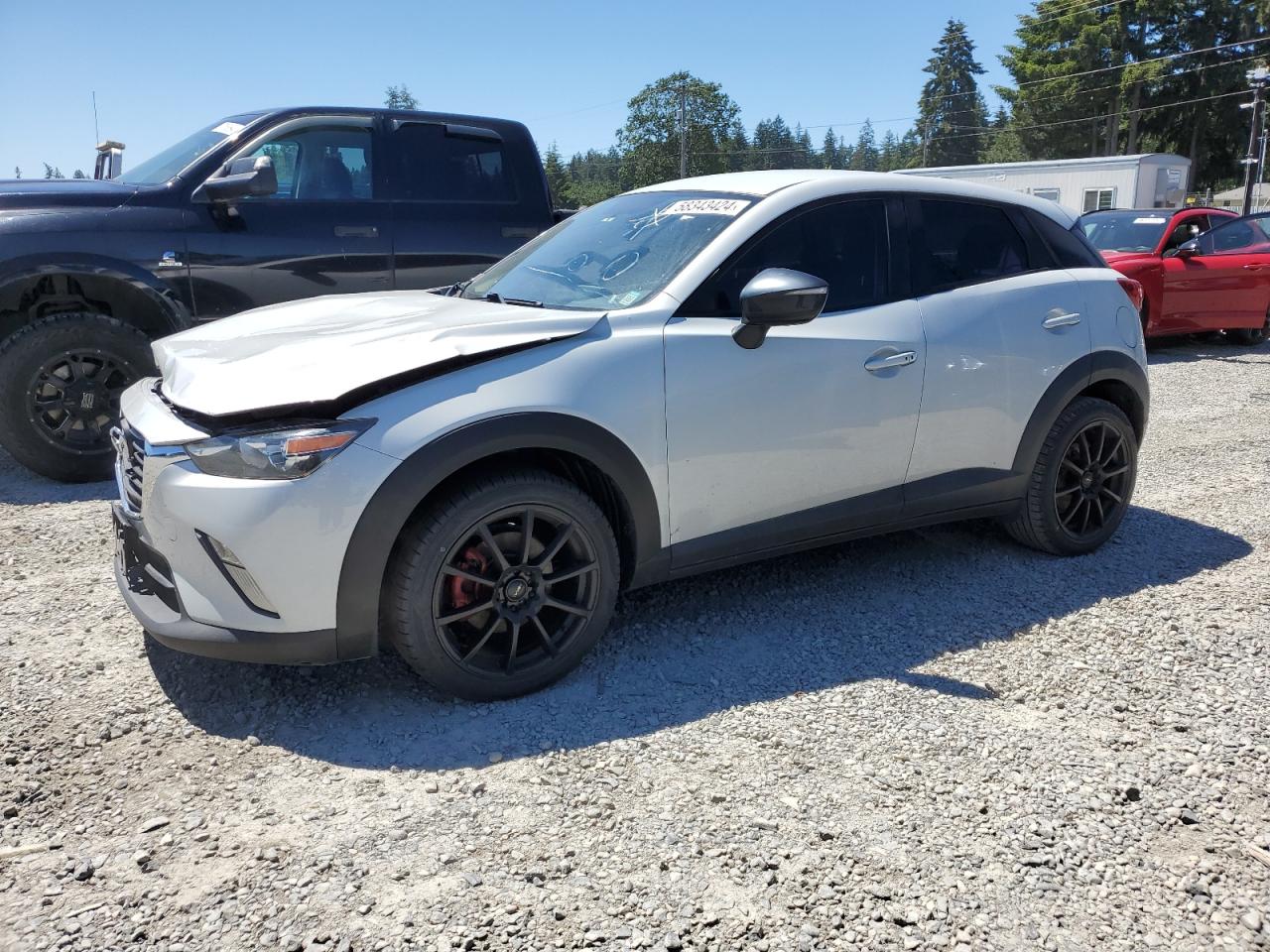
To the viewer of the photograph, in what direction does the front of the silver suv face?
facing the viewer and to the left of the viewer

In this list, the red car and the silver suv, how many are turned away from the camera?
0

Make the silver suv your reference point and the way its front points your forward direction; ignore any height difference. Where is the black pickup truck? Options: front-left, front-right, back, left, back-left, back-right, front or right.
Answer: right

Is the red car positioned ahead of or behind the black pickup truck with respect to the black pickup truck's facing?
behind

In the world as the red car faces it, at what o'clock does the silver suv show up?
The silver suv is roughly at 11 o'clock from the red car.

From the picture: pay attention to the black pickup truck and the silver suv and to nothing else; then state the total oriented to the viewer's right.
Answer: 0

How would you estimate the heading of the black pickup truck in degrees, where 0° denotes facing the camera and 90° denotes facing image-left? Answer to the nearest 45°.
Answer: approximately 90°

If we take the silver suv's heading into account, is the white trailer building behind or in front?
behind
